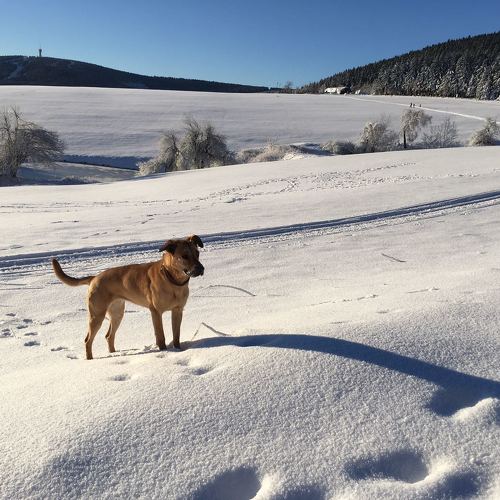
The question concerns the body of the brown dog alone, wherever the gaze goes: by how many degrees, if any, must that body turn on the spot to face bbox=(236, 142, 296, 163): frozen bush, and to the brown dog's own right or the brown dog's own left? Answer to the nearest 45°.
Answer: approximately 135° to the brown dog's own left

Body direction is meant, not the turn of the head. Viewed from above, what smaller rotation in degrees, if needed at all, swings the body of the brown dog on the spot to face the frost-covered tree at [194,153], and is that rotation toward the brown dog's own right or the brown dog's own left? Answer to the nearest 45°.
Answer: approximately 135° to the brown dog's own left

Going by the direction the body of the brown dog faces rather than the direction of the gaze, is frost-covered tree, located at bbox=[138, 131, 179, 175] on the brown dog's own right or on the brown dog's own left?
on the brown dog's own left

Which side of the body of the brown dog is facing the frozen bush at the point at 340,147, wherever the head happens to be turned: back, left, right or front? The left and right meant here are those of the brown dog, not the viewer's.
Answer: left

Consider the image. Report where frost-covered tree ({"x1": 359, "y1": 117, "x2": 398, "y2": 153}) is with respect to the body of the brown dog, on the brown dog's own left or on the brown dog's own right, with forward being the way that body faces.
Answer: on the brown dog's own left

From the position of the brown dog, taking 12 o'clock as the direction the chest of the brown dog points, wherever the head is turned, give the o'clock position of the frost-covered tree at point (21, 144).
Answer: The frost-covered tree is roughly at 7 o'clock from the brown dog.

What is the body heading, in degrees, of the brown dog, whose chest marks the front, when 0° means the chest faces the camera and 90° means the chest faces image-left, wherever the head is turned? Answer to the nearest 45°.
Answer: approximately 315°
